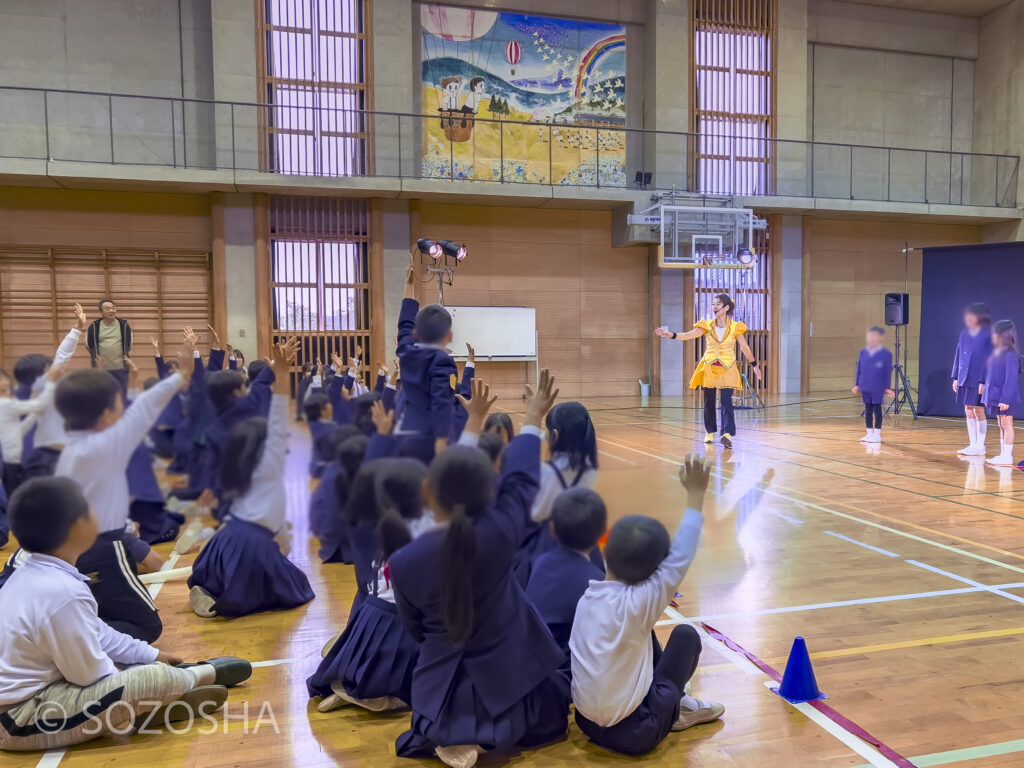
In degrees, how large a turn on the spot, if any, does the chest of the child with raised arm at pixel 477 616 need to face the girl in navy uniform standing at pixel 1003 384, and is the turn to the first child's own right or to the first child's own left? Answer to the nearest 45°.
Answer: approximately 45° to the first child's own right

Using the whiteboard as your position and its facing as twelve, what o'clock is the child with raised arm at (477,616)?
The child with raised arm is roughly at 12 o'clock from the whiteboard.

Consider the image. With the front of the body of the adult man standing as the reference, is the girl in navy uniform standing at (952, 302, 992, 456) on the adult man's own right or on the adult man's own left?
on the adult man's own left

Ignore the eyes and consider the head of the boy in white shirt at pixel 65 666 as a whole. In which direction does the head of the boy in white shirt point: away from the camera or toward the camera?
away from the camera

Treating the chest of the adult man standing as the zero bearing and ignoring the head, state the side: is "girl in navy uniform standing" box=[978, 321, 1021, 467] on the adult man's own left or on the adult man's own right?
on the adult man's own left

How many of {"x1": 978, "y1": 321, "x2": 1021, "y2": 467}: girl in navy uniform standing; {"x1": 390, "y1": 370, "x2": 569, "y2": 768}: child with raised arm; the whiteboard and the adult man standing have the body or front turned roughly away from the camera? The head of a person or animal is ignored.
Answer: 1

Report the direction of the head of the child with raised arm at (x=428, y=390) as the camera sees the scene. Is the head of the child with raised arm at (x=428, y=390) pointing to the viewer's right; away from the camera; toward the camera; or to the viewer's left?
away from the camera

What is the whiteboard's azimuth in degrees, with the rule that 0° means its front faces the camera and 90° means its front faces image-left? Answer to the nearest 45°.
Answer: approximately 0°

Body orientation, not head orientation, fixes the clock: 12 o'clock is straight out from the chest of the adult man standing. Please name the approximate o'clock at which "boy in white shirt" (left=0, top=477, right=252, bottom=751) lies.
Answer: The boy in white shirt is roughly at 12 o'clock from the adult man standing.

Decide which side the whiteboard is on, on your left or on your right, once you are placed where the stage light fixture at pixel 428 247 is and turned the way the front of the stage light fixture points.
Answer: on your left

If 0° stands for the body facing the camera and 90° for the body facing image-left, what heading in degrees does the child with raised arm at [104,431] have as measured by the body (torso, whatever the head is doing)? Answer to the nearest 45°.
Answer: approximately 225°

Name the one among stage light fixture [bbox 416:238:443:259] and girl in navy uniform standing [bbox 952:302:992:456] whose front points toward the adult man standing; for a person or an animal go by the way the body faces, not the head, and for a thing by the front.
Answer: the girl in navy uniform standing

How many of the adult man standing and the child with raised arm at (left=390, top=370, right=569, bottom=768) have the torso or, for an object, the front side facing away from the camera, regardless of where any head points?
1
